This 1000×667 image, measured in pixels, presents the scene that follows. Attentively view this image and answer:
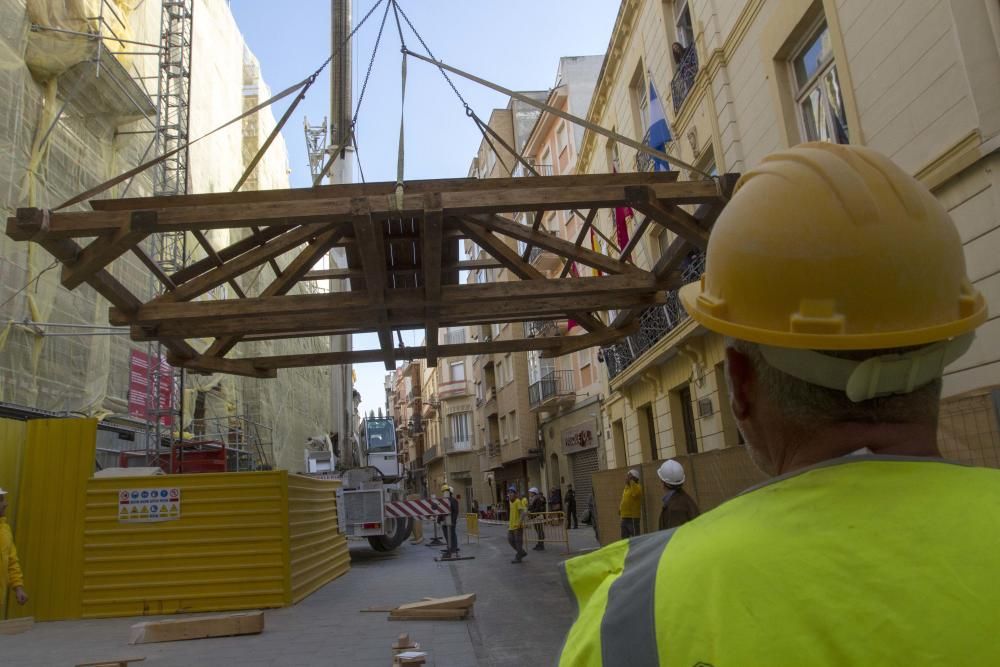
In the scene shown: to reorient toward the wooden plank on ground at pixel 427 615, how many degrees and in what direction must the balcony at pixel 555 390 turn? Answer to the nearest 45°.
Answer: approximately 45° to its left

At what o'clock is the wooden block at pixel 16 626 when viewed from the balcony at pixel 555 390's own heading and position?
The wooden block is roughly at 11 o'clock from the balcony.

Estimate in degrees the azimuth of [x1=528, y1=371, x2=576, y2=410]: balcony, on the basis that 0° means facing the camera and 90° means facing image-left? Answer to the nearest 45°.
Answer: approximately 45°

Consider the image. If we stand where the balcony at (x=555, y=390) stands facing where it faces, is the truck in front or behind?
in front

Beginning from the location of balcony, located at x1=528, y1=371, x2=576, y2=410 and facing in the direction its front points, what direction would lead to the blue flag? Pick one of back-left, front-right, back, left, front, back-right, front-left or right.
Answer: front-left

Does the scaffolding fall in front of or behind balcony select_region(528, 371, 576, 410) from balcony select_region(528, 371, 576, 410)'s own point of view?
in front

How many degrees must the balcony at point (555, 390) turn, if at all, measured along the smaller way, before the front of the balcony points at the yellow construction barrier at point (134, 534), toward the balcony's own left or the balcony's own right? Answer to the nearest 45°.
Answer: approximately 45° to the balcony's own left

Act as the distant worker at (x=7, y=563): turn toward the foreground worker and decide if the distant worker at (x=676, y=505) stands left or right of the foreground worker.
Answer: left

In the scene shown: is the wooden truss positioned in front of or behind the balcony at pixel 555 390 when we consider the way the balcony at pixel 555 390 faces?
in front

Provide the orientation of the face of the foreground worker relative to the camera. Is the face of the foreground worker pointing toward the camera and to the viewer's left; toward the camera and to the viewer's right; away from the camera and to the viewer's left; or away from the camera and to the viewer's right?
away from the camera and to the viewer's left

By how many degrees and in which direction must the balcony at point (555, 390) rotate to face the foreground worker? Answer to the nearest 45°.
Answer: approximately 45° to its left

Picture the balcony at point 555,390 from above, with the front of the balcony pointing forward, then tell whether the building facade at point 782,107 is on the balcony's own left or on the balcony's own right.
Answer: on the balcony's own left
